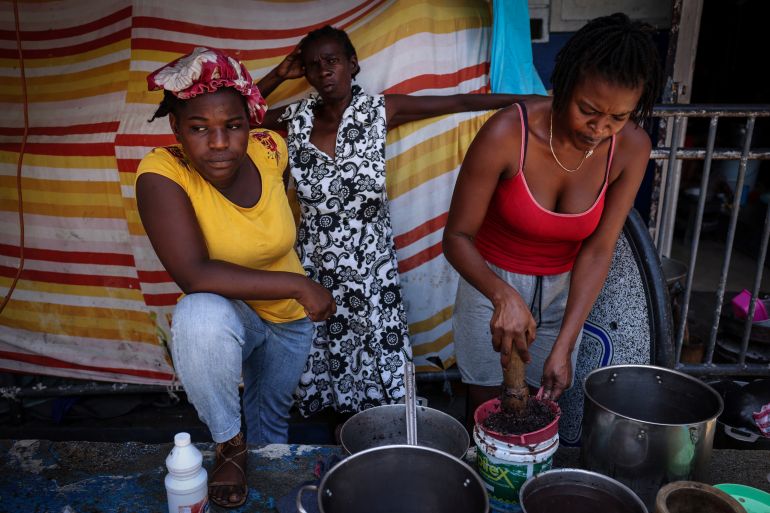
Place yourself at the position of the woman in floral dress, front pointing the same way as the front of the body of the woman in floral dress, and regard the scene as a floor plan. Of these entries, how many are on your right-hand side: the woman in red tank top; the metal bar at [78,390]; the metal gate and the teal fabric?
1

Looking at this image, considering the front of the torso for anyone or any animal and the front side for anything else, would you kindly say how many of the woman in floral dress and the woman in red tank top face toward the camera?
2

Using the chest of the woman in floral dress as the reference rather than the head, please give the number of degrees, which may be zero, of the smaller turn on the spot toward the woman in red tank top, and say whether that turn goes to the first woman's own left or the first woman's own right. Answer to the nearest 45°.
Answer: approximately 45° to the first woman's own left

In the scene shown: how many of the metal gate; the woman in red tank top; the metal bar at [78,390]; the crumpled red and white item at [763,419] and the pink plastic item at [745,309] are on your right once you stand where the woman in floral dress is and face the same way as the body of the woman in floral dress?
1

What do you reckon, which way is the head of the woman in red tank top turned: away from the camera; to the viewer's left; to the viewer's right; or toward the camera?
toward the camera

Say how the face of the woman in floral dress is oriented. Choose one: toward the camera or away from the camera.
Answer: toward the camera

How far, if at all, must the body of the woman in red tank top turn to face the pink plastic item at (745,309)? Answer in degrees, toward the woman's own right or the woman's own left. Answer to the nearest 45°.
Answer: approximately 135° to the woman's own left

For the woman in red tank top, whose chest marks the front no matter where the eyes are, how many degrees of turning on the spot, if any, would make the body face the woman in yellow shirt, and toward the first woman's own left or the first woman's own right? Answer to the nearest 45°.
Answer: approximately 90° to the first woman's own right

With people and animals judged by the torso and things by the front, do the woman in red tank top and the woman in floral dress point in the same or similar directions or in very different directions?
same or similar directions

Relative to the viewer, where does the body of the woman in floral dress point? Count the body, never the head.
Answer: toward the camera

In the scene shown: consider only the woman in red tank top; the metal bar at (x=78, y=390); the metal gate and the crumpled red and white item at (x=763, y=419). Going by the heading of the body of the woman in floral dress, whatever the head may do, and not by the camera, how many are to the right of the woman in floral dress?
1

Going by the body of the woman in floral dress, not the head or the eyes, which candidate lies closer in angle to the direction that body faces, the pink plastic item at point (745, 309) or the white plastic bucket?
the white plastic bucket

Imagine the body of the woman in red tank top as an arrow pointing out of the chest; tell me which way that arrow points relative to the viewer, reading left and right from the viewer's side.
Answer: facing the viewer

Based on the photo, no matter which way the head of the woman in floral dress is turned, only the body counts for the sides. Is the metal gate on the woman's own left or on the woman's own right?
on the woman's own left

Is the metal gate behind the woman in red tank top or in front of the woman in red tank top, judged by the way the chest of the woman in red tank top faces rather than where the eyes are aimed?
behind

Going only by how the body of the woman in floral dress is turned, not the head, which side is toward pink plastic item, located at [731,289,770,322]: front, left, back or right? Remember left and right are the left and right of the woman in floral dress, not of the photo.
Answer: left
